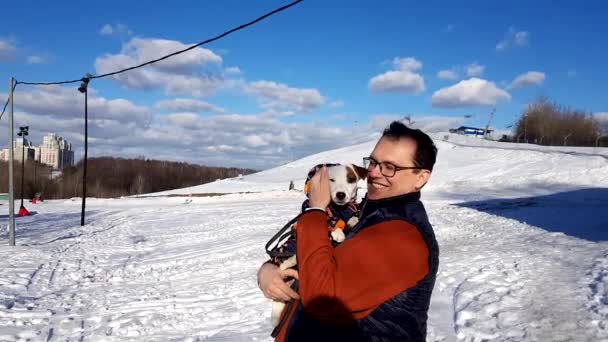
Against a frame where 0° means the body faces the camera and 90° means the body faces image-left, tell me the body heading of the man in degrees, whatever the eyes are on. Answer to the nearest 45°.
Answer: approximately 90°

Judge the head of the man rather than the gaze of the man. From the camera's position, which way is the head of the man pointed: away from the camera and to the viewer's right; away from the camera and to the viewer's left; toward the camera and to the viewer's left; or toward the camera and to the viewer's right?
toward the camera and to the viewer's left
